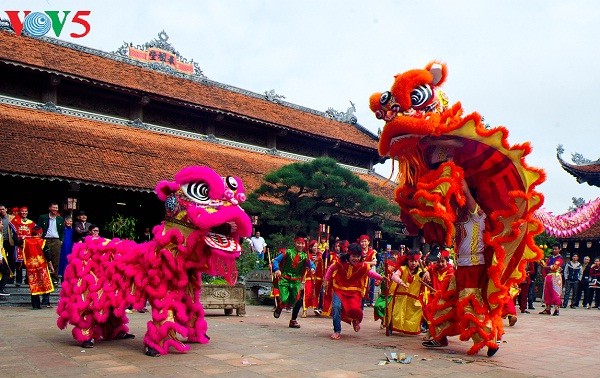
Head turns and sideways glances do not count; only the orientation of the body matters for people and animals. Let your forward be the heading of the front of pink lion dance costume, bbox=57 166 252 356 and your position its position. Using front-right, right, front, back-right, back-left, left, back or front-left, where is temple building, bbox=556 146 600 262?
left

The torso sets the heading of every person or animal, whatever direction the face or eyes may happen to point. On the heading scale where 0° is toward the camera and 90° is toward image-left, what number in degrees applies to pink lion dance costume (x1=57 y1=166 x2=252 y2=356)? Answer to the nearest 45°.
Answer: approximately 315°

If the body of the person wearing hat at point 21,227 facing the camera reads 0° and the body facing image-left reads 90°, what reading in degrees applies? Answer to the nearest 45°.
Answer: approximately 0°

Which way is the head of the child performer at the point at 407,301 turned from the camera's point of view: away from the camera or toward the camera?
toward the camera

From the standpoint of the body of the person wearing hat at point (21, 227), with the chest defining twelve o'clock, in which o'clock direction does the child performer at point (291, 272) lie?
The child performer is roughly at 10 o'clock from the person wearing hat.

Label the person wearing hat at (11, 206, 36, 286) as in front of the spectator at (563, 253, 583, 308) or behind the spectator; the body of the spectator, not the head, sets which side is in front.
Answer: in front

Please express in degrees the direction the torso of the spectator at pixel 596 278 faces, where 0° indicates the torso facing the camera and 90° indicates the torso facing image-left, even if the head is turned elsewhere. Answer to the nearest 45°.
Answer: approximately 45°

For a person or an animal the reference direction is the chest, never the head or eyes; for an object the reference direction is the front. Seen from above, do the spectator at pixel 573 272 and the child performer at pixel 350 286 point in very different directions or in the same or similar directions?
same or similar directions

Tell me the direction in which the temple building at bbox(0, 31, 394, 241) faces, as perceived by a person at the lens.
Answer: facing the viewer and to the right of the viewer

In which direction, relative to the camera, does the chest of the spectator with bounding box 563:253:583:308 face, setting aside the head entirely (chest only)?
toward the camera

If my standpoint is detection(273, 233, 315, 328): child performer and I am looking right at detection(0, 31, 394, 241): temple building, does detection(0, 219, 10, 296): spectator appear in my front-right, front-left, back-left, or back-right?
front-left

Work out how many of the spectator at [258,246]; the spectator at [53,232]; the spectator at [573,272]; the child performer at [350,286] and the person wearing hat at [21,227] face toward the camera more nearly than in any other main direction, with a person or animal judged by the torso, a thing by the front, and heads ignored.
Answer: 5

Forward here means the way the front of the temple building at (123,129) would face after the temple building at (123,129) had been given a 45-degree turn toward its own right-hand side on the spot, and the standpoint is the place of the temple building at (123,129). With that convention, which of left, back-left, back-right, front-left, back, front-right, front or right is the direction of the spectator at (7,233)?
front

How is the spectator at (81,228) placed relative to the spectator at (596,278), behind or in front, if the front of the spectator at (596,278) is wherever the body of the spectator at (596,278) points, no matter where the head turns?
in front

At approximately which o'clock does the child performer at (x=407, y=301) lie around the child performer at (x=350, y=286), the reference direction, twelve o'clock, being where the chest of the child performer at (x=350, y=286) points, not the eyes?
the child performer at (x=407, y=301) is roughly at 8 o'clock from the child performer at (x=350, y=286).
